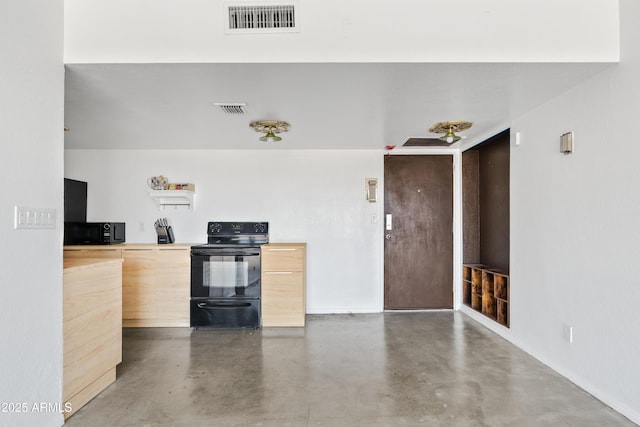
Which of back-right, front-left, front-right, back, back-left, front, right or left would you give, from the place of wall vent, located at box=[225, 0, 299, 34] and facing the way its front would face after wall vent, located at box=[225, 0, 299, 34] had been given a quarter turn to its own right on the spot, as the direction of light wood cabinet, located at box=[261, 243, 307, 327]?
right

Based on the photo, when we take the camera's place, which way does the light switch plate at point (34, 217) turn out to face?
facing the viewer and to the right of the viewer

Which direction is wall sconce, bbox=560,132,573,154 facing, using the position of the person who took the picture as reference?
facing the viewer and to the left of the viewer

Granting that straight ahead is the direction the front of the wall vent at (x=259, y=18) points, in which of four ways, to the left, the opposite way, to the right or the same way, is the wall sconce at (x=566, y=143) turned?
to the right

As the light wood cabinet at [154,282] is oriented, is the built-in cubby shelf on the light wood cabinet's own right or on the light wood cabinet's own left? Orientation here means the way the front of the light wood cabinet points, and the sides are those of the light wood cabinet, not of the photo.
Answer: on the light wood cabinet's own left

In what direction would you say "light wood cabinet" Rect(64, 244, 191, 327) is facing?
toward the camera

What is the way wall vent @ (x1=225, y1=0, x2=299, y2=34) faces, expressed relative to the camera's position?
facing the viewer

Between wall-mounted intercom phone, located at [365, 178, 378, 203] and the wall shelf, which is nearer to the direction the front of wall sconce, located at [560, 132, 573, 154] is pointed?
the wall shelf

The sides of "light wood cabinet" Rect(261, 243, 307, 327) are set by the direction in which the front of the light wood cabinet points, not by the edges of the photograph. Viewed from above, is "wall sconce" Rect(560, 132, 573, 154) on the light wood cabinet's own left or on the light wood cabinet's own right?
on the light wood cabinet's own left

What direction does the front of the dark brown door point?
toward the camera
